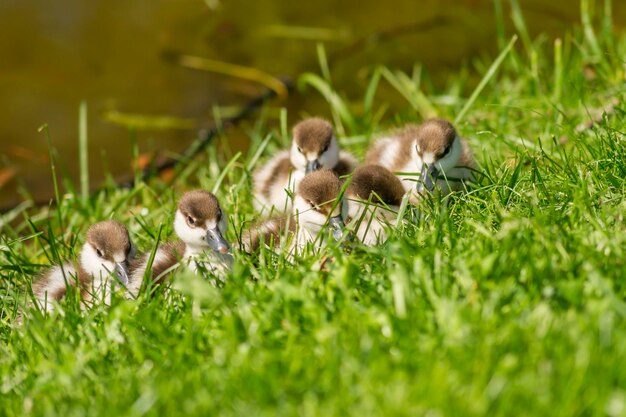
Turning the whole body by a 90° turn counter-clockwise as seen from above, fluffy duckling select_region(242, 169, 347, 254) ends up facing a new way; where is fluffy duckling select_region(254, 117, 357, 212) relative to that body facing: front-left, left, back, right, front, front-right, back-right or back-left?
front-left

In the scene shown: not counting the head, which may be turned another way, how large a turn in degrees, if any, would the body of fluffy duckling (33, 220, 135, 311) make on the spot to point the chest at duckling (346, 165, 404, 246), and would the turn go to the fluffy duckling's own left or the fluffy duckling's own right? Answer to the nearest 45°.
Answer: approximately 45° to the fluffy duckling's own left

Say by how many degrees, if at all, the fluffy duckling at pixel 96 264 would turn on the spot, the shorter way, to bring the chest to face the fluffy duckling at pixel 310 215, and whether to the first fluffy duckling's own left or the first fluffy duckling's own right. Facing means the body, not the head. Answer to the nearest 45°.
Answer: approximately 45° to the first fluffy duckling's own left

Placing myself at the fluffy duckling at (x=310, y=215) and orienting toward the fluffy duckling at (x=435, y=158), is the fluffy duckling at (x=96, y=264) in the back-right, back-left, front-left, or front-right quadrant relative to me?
back-left

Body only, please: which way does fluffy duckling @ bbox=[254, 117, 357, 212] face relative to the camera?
toward the camera

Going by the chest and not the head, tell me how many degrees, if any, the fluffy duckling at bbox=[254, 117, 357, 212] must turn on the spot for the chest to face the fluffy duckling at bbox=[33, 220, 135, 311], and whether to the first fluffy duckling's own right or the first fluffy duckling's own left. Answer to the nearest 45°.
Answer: approximately 45° to the first fluffy duckling's own right

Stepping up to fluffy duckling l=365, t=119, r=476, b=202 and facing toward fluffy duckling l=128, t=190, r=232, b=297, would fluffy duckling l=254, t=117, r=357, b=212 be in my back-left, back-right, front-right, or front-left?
front-right

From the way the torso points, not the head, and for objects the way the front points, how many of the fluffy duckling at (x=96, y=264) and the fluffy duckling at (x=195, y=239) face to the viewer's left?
0

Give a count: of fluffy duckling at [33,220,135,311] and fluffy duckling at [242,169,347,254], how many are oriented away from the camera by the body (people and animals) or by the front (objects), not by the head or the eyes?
0

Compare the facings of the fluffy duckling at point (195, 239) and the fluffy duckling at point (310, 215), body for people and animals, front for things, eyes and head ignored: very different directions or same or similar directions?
same or similar directions

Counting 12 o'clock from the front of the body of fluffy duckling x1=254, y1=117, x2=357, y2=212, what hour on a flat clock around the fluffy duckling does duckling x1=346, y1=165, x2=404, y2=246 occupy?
The duckling is roughly at 11 o'clock from the fluffy duckling.

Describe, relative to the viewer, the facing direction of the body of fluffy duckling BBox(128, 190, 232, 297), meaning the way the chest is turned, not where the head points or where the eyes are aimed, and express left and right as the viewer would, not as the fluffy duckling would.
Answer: facing the viewer and to the right of the viewer
